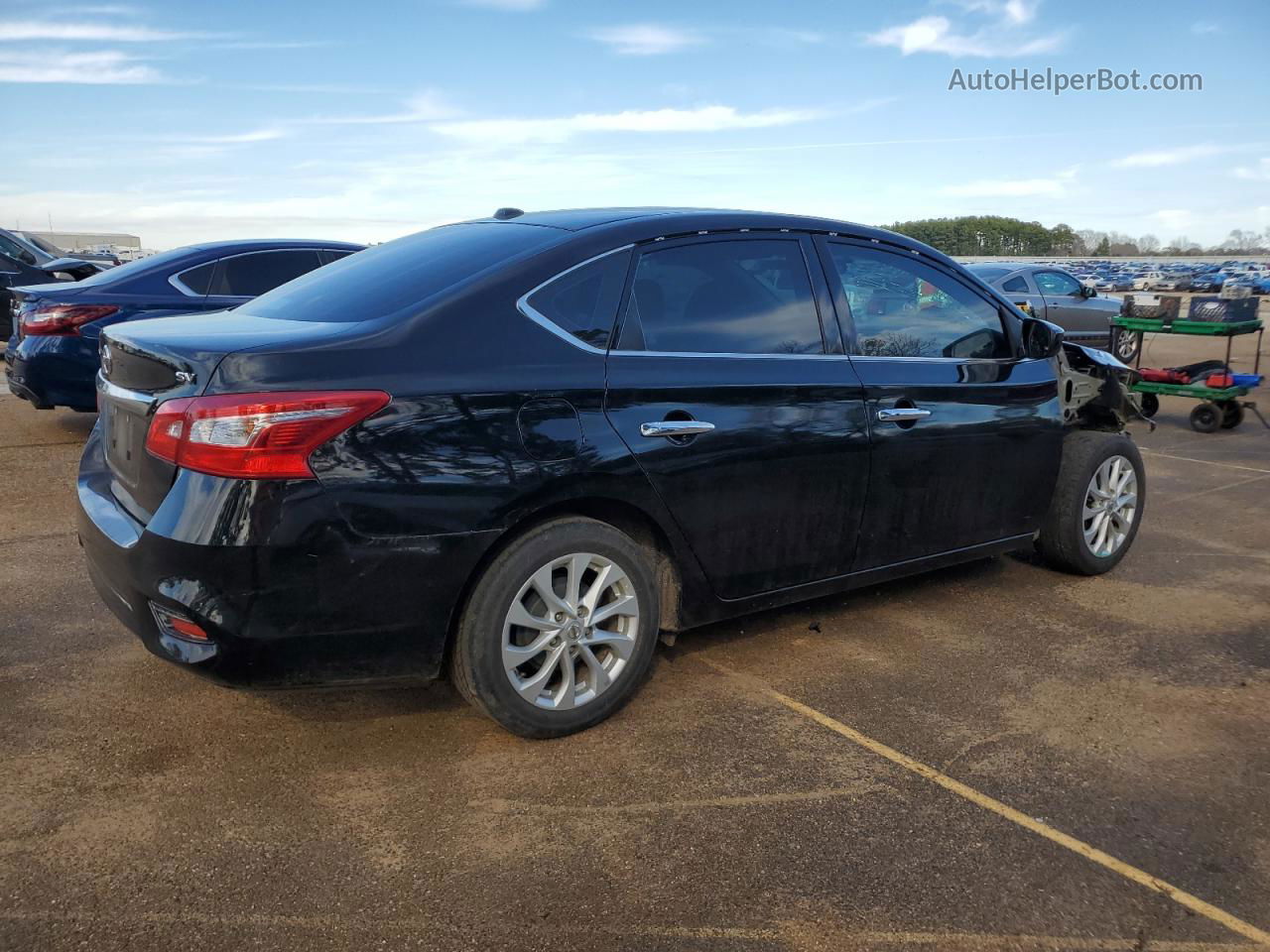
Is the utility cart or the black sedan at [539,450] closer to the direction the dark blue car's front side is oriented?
the utility cart

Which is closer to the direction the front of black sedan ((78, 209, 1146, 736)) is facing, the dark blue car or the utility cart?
the utility cart

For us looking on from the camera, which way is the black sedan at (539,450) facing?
facing away from the viewer and to the right of the viewer

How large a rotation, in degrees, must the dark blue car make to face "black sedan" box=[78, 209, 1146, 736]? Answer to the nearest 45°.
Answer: approximately 90° to its right

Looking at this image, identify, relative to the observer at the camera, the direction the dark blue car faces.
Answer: facing to the right of the viewer

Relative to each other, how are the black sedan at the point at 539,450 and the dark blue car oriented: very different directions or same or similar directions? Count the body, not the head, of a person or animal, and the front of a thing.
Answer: same or similar directions

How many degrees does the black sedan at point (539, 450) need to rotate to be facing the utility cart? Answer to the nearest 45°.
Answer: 0° — it already faces it

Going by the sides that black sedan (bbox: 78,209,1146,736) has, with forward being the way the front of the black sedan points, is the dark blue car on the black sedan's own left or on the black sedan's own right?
on the black sedan's own left

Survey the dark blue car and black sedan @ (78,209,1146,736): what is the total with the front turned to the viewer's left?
0

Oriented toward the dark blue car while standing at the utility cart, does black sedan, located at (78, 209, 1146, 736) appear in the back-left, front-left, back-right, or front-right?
front-left

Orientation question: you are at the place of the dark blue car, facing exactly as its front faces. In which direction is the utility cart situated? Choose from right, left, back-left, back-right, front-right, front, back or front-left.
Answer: front
